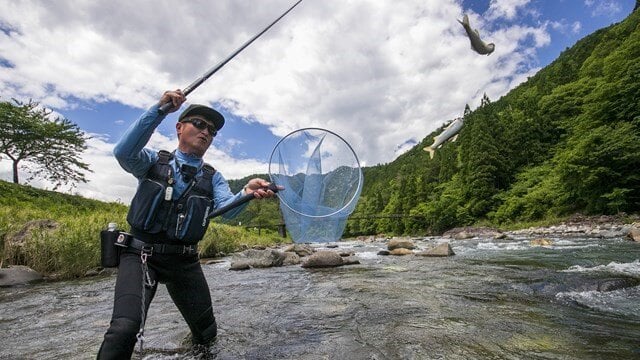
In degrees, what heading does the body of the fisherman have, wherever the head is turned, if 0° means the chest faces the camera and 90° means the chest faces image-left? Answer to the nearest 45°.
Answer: approximately 315°

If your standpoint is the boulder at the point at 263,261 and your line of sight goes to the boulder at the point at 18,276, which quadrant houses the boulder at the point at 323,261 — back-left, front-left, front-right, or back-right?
back-left

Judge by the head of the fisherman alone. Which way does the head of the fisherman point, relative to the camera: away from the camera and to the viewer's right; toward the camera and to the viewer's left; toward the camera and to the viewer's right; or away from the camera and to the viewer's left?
toward the camera and to the viewer's right

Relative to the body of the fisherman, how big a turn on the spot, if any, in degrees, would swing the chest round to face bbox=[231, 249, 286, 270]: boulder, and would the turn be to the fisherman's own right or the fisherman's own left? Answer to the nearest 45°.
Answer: approximately 135° to the fisherman's own left

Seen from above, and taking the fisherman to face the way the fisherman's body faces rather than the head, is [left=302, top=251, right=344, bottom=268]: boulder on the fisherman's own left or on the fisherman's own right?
on the fisherman's own left

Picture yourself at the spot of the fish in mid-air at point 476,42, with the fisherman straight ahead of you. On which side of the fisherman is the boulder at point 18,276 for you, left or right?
right

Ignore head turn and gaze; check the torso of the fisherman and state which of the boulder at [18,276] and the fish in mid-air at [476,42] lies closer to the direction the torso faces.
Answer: the fish in mid-air

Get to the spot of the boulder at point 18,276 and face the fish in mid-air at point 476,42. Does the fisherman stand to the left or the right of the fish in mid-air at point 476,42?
right

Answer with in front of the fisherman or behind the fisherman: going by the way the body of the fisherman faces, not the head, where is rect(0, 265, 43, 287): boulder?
behind
